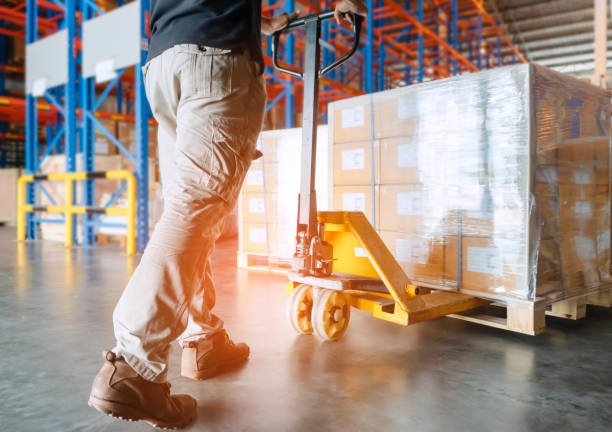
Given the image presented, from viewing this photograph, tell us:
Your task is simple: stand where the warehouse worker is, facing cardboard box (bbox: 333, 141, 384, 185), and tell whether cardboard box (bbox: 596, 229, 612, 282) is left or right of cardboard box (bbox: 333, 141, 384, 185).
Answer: right

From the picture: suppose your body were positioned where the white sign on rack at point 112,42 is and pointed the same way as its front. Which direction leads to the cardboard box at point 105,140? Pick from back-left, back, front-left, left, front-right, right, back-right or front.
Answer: back-right

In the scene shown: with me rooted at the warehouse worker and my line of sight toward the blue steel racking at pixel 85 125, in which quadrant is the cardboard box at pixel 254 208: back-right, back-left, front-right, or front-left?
front-right

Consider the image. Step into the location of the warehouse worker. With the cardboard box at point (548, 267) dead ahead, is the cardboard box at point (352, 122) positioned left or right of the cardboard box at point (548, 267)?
left

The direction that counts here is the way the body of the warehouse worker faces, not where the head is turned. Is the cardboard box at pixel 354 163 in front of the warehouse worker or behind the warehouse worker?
in front

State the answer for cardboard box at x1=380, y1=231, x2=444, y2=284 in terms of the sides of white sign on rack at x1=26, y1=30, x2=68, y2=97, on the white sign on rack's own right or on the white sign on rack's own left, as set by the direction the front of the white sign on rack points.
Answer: on the white sign on rack's own left

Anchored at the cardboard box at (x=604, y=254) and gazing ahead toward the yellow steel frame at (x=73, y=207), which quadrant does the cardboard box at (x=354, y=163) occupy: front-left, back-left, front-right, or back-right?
front-left

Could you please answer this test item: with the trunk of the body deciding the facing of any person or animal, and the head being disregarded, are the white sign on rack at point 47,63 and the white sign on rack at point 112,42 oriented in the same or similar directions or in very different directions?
same or similar directions

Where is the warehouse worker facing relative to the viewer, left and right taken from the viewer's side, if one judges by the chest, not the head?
facing away from the viewer and to the right of the viewer
